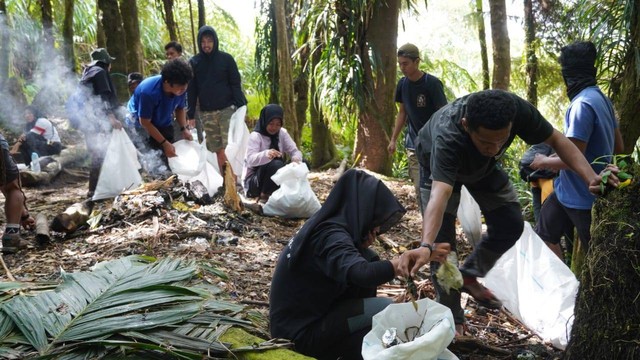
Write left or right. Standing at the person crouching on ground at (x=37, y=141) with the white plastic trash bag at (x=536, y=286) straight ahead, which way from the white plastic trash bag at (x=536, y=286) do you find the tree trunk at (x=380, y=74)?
left

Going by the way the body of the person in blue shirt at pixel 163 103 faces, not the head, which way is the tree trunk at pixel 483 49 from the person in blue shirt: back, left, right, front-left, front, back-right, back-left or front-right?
left

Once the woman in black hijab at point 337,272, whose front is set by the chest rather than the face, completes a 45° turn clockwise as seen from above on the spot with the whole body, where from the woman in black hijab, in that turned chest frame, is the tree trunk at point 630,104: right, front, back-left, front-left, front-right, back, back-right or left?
left

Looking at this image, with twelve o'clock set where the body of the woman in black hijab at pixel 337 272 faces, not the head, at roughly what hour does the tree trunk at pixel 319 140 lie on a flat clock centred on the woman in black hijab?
The tree trunk is roughly at 9 o'clock from the woman in black hijab.

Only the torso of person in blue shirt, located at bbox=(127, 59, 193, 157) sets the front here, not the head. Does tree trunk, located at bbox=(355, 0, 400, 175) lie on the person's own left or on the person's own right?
on the person's own left

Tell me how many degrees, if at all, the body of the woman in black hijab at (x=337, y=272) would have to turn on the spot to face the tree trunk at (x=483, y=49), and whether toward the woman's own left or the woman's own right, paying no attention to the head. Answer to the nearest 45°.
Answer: approximately 90° to the woman's own left

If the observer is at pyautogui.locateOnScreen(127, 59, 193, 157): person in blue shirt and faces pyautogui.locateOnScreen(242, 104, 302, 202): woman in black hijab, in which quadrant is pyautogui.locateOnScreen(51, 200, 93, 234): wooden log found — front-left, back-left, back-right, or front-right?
back-right

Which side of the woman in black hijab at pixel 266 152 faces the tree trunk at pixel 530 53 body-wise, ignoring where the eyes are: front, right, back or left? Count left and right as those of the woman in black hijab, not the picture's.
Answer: left

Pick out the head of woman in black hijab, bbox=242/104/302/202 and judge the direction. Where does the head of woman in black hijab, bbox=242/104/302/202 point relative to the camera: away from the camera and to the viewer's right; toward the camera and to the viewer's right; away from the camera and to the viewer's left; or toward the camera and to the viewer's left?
toward the camera and to the viewer's right

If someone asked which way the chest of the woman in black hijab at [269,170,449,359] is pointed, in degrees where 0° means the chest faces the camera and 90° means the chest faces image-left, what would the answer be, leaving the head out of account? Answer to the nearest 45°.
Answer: approximately 270°

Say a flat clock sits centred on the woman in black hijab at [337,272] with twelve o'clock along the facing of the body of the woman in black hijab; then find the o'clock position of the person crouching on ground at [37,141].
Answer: The person crouching on ground is roughly at 8 o'clock from the woman in black hijab.

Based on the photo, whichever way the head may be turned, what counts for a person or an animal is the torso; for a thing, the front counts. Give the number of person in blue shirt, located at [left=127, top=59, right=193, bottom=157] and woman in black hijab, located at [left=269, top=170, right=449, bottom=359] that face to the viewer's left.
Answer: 0

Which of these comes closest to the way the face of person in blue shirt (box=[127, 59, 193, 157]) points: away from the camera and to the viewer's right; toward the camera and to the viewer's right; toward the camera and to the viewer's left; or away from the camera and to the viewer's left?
toward the camera and to the viewer's right

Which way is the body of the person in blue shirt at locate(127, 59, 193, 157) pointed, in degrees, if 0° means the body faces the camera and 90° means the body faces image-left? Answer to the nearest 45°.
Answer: approximately 315°

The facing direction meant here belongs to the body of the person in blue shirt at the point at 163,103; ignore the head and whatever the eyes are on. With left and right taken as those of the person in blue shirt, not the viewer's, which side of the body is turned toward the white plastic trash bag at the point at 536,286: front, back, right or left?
front

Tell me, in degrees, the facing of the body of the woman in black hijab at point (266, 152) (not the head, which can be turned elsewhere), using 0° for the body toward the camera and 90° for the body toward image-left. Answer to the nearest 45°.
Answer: approximately 315°

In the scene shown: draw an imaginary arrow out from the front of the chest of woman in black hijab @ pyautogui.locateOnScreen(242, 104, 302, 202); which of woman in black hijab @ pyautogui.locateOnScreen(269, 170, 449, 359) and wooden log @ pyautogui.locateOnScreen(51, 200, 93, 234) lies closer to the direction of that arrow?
the woman in black hijab
